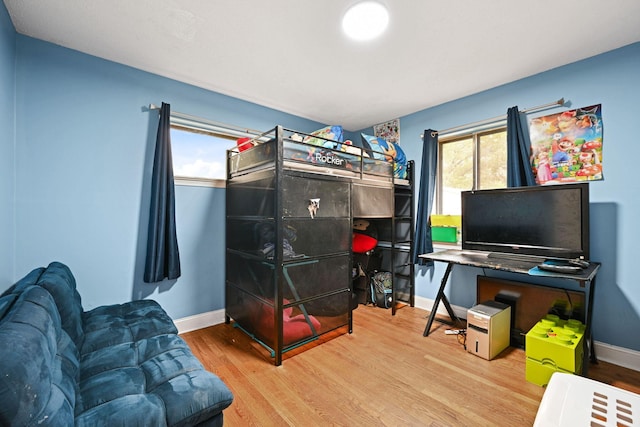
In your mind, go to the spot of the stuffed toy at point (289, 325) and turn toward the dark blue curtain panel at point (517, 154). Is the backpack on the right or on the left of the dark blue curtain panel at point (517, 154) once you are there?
left

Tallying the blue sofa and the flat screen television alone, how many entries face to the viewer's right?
1

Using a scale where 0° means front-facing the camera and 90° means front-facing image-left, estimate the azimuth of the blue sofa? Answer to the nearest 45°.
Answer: approximately 270°

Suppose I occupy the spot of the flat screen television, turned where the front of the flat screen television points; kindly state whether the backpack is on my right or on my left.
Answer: on my right

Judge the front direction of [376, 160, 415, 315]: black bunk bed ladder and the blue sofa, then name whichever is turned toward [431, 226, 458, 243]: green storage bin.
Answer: the blue sofa

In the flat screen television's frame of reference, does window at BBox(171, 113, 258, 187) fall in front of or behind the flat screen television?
in front

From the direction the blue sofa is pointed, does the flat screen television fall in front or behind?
in front

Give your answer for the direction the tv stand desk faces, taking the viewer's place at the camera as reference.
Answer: facing the viewer and to the left of the viewer

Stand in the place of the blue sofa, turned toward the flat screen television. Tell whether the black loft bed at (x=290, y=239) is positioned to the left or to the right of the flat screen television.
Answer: left

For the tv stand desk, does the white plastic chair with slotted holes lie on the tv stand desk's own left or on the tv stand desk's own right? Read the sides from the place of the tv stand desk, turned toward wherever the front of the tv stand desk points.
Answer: on the tv stand desk's own left

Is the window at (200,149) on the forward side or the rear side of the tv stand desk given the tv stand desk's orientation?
on the forward side

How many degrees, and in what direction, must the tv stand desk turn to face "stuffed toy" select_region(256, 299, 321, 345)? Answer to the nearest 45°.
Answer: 0° — it already faces it

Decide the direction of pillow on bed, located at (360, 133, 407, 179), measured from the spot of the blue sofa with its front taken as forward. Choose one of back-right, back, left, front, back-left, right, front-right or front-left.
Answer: front
